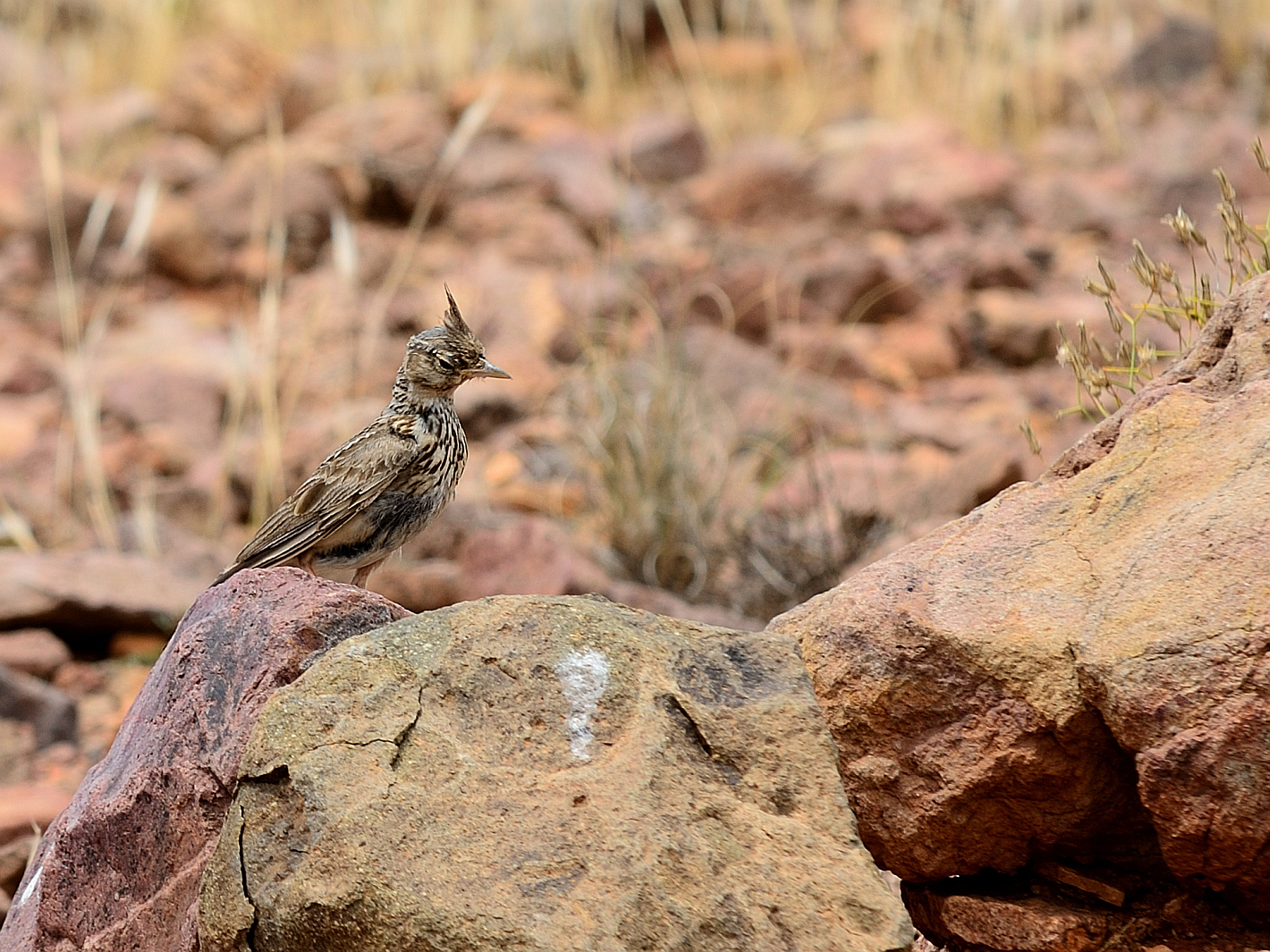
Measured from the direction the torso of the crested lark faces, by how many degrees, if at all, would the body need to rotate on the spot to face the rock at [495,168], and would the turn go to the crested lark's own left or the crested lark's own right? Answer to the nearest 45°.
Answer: approximately 90° to the crested lark's own left

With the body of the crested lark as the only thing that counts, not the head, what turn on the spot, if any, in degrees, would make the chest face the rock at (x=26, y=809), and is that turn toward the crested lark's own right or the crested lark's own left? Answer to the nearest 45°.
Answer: approximately 180°

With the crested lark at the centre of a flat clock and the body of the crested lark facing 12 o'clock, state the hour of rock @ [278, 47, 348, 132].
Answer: The rock is roughly at 9 o'clock from the crested lark.

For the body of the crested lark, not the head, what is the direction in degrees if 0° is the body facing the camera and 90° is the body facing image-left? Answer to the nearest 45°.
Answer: approximately 270°

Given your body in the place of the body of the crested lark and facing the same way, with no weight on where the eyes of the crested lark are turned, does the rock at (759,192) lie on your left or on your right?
on your left

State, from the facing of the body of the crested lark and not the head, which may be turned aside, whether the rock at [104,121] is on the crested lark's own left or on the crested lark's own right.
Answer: on the crested lark's own left

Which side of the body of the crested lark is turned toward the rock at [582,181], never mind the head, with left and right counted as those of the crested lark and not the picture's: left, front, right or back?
left

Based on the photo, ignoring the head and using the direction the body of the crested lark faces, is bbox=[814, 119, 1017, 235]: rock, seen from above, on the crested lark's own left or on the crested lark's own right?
on the crested lark's own left

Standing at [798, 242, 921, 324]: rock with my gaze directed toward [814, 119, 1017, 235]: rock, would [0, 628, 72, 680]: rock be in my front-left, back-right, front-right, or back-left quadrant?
back-left
